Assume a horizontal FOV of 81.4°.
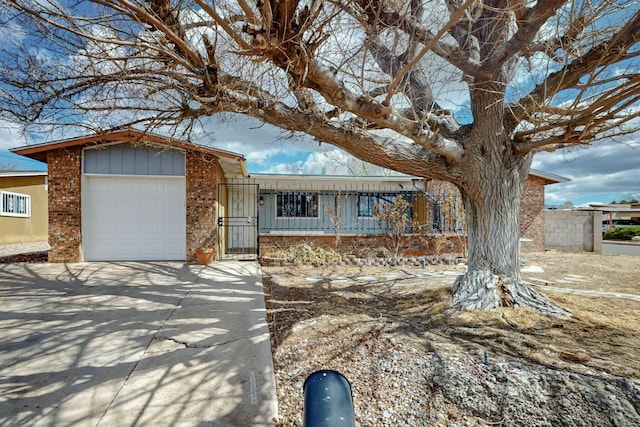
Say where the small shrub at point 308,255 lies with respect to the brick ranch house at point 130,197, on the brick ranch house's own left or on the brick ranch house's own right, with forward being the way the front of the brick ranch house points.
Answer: on the brick ranch house's own left

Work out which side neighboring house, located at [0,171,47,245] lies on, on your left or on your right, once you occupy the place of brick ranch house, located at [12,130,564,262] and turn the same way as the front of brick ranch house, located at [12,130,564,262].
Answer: on your right

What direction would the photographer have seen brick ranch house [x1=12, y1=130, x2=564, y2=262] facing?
facing the viewer

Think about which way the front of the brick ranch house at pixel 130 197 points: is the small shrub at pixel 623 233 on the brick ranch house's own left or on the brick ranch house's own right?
on the brick ranch house's own left

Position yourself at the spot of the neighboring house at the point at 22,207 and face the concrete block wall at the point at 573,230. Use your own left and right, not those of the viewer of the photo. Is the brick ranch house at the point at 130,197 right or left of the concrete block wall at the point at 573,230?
right

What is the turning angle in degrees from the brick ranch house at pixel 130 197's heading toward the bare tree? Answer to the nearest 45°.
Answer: approximately 45° to its left

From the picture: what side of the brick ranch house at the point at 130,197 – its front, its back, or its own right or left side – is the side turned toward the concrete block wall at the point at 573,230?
left

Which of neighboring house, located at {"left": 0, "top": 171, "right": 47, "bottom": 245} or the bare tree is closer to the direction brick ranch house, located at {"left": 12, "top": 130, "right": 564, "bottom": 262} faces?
the bare tree
